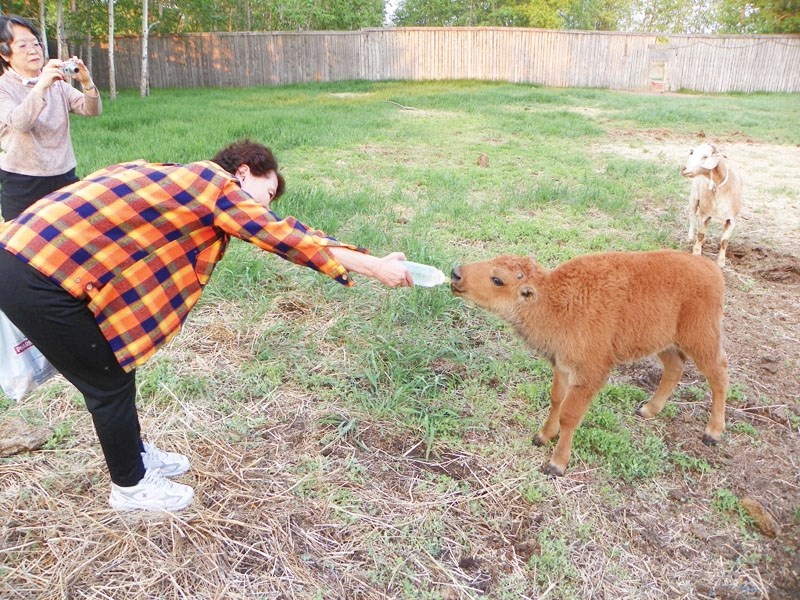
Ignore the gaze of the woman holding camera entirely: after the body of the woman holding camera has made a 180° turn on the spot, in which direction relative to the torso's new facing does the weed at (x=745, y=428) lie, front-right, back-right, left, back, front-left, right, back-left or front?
back

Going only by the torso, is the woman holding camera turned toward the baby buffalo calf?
yes

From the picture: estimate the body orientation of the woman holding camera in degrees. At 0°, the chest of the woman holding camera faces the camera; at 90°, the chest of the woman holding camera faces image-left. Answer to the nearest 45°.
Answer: approximately 315°

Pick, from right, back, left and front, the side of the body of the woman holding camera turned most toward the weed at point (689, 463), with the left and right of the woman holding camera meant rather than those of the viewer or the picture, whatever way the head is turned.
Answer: front

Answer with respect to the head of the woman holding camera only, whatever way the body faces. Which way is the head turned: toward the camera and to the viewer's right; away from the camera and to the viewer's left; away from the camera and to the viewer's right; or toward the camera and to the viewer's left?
toward the camera and to the viewer's right

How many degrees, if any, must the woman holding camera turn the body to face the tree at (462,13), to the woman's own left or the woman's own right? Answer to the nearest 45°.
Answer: approximately 90° to the woman's own left

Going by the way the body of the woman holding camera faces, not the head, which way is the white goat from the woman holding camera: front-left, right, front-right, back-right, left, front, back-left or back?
front-left

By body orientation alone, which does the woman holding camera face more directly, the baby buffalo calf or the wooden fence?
the baby buffalo calf
